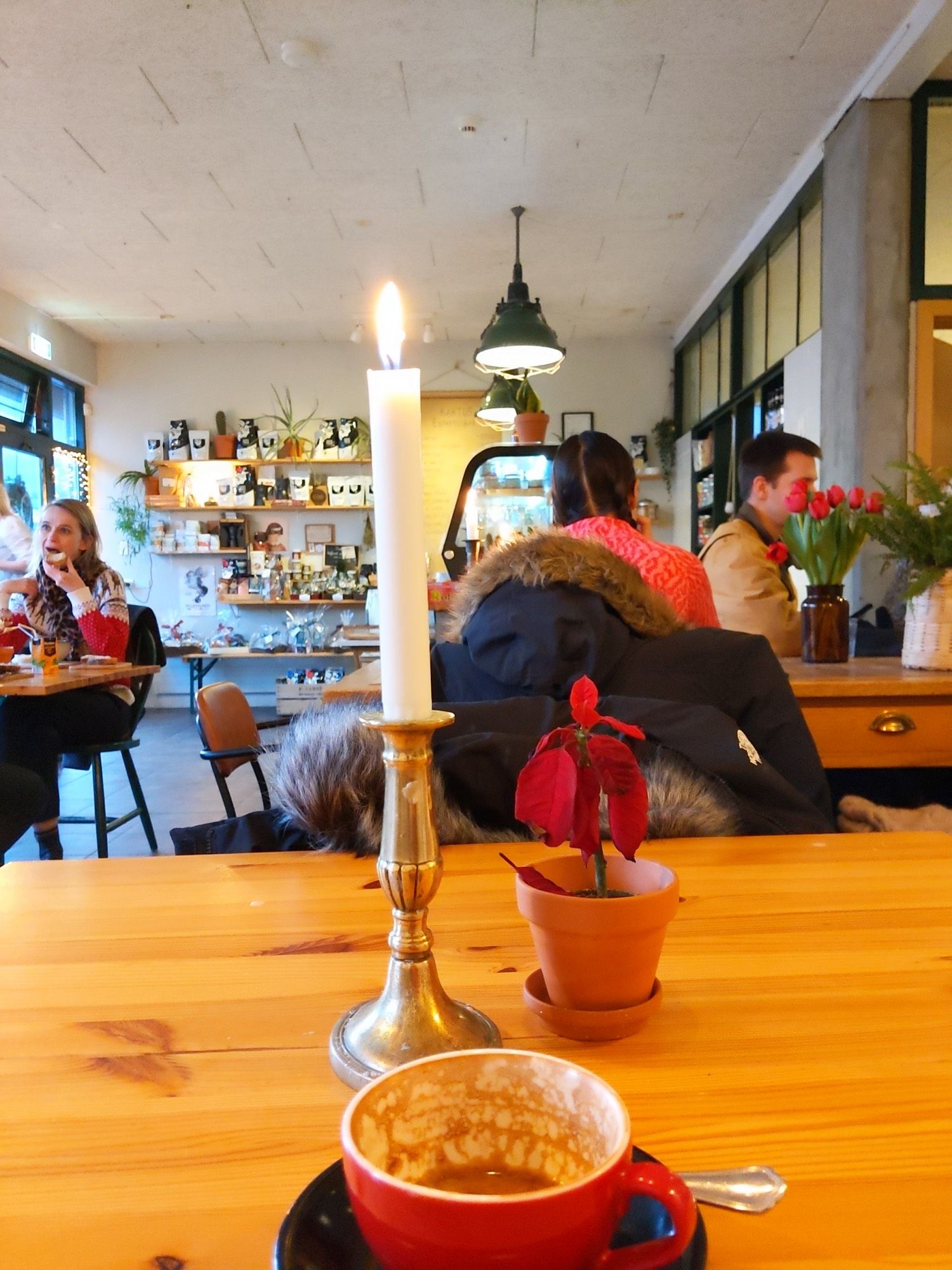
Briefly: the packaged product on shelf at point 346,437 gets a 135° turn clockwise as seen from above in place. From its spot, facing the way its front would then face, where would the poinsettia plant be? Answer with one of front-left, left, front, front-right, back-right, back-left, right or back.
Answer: back-left

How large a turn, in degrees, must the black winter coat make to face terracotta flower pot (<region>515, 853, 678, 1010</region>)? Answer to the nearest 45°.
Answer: approximately 180°

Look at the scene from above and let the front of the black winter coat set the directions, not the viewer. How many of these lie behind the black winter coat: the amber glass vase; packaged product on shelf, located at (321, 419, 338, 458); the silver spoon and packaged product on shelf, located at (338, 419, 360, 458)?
1

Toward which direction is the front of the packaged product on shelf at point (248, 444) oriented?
toward the camera

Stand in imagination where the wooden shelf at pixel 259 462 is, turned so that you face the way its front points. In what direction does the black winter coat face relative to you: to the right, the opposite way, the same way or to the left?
the opposite way

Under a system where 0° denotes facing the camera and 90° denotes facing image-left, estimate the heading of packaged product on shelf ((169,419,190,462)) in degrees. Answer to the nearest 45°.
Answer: approximately 0°

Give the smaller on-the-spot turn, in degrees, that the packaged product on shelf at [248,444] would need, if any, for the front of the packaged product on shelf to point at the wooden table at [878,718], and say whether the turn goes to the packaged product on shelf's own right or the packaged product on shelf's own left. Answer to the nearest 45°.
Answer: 0° — it already faces it

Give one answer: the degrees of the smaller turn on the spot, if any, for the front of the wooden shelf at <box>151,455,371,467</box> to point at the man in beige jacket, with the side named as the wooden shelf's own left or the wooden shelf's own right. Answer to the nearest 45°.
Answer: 0° — it already faces them

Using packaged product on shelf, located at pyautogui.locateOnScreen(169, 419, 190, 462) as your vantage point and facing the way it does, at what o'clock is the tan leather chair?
The tan leather chair is roughly at 12 o'clock from the packaged product on shelf.

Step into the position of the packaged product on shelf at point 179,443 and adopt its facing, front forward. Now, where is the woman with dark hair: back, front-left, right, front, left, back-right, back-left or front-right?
front

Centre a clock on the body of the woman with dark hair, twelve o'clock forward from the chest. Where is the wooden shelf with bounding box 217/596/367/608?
The wooden shelf is roughly at 11 o'clock from the woman with dark hair.

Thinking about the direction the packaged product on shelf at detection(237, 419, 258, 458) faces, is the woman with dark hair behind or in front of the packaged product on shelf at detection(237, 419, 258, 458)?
in front

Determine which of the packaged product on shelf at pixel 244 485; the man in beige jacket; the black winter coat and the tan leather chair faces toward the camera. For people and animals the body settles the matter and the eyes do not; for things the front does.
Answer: the packaged product on shelf

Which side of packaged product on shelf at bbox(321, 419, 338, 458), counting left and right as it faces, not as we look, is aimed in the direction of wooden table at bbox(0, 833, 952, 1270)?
front

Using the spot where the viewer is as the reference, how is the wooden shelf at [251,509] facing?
facing the viewer

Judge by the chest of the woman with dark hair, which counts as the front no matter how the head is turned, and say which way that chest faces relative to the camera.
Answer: away from the camera
